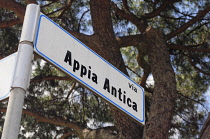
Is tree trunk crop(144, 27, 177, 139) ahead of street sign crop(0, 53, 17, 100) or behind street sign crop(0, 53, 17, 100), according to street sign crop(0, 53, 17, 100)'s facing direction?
behind

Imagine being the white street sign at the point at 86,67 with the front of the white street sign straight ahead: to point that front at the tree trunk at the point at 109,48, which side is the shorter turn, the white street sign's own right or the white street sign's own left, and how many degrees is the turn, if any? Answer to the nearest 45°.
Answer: approximately 135° to the white street sign's own left

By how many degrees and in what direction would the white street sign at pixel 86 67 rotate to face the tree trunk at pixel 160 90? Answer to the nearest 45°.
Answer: approximately 135° to its left

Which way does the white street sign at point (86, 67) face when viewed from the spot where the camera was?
facing the viewer and to the right of the viewer

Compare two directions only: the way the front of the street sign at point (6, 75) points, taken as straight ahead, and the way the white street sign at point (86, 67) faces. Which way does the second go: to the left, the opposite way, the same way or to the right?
to the left

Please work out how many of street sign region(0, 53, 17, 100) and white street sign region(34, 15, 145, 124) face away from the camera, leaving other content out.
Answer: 0
